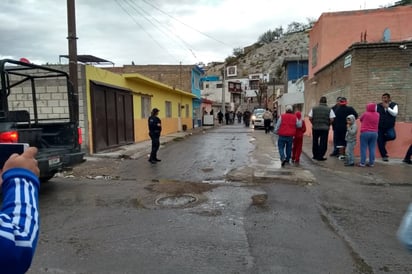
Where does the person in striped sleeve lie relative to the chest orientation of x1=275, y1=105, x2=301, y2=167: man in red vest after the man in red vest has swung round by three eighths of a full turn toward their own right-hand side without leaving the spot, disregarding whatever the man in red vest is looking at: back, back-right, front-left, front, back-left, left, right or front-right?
front-right

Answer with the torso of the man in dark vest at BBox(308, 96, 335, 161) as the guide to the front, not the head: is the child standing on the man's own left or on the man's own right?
on the man's own right

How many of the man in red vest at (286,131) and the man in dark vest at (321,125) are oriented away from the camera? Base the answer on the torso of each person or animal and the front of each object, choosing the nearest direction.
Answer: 2

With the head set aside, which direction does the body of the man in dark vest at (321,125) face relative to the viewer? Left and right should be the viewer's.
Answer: facing away from the viewer

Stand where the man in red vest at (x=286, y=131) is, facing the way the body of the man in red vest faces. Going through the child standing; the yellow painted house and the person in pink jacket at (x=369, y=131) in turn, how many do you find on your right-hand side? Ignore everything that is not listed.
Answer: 2

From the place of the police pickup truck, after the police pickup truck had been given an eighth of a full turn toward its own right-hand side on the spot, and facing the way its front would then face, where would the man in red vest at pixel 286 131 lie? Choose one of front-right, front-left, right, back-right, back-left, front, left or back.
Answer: right

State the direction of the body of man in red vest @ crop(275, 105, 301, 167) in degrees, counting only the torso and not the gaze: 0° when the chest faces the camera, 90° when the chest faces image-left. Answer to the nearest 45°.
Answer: approximately 180°

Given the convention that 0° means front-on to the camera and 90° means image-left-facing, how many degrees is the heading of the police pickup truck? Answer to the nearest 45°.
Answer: approximately 135°
